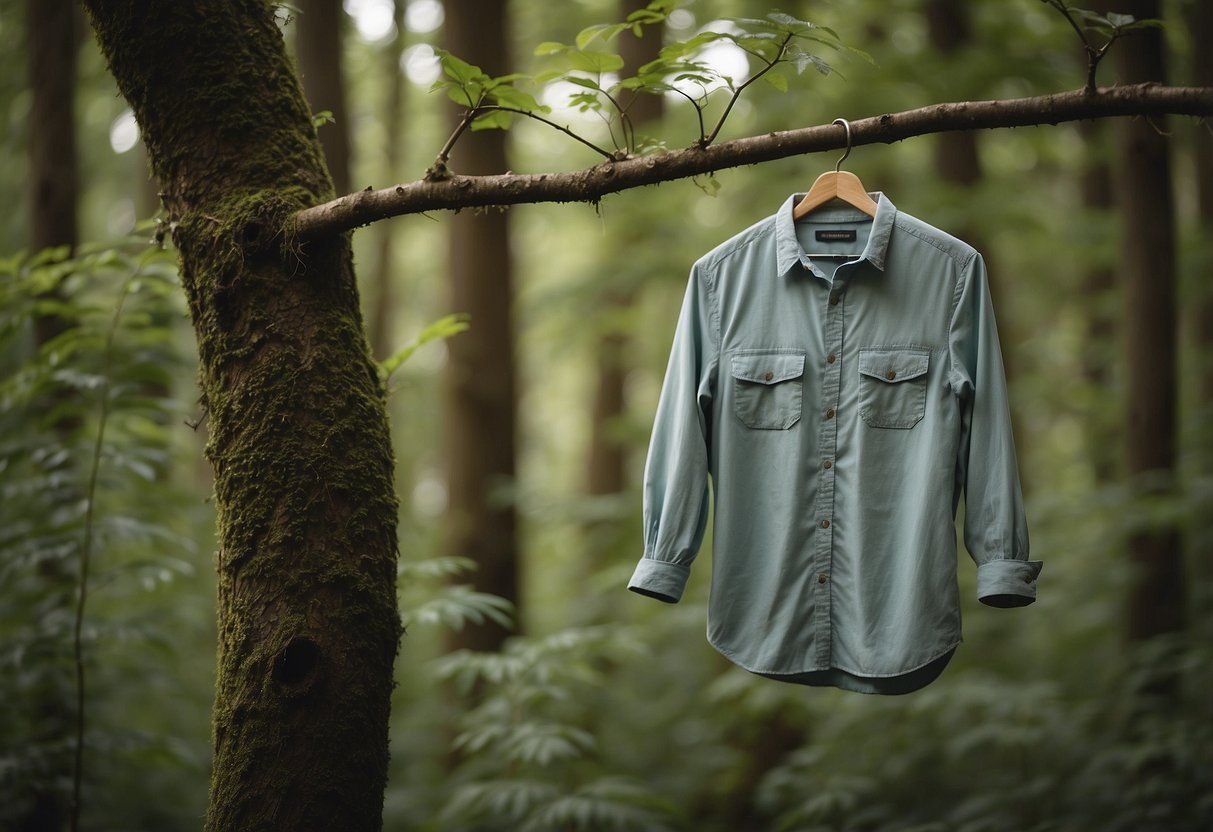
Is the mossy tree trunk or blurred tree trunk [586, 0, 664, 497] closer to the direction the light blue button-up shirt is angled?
the mossy tree trunk

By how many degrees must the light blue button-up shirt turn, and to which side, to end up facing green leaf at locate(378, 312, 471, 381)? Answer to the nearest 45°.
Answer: approximately 90° to its right

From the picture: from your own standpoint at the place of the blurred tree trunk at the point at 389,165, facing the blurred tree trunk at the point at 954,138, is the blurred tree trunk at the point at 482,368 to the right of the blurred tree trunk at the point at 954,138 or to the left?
right

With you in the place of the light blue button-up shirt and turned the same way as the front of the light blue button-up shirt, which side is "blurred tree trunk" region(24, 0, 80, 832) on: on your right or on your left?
on your right

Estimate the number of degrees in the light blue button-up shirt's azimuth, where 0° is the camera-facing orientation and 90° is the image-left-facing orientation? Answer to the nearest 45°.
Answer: approximately 0°

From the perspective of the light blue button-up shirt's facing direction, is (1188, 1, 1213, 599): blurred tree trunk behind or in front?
behind

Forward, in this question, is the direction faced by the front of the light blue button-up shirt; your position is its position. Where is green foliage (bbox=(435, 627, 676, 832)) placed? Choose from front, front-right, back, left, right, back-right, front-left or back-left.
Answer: back-right

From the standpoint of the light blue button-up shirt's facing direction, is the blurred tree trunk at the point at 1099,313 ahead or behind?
behind

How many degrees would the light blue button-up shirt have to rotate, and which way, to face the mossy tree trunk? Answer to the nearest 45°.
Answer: approximately 45° to its right

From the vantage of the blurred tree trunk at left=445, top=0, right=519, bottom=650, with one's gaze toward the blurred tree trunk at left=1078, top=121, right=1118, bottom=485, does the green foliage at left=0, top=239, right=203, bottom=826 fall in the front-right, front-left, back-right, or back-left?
back-right
